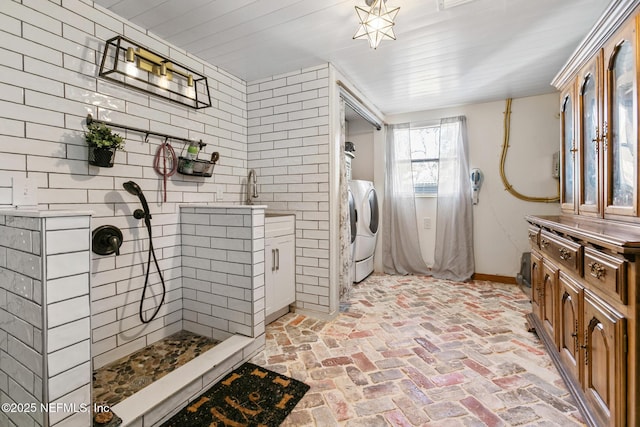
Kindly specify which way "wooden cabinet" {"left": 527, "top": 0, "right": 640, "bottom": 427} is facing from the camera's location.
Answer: facing to the left of the viewer

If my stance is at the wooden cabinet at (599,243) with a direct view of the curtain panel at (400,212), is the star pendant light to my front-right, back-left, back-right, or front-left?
front-left

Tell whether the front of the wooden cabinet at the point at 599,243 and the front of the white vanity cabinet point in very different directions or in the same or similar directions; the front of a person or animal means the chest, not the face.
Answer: very different directions

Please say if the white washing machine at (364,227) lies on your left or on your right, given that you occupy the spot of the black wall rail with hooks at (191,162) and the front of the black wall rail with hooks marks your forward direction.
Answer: on your left

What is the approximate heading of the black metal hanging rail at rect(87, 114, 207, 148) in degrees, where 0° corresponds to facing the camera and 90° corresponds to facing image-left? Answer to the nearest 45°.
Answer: approximately 315°

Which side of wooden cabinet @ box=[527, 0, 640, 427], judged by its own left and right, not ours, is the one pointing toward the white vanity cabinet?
front

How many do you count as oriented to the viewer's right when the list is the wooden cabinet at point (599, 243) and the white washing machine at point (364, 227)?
1

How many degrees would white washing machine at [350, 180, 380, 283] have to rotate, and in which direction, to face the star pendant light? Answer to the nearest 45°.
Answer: approximately 90° to its right

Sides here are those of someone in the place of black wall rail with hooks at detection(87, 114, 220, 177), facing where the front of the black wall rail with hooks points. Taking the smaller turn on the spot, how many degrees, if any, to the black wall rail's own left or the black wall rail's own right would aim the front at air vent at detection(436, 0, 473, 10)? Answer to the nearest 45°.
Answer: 0° — it already faces it

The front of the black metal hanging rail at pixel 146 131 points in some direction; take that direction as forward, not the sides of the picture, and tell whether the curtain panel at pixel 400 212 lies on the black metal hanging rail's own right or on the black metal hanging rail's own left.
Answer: on the black metal hanging rail's own left

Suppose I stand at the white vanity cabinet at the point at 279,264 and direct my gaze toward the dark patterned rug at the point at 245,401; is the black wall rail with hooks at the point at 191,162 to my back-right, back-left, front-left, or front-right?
front-right

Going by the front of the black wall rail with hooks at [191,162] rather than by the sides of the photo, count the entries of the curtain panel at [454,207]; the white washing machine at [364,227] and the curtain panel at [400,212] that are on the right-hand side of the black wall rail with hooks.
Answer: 0

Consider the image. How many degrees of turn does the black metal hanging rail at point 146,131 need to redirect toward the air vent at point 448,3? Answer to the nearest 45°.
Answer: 0° — it already faces it

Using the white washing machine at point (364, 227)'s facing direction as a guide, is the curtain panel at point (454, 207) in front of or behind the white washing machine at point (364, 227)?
in front
